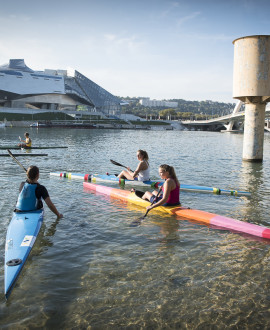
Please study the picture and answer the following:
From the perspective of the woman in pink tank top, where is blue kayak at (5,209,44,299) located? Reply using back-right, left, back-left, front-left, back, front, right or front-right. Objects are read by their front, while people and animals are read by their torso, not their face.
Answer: front-left

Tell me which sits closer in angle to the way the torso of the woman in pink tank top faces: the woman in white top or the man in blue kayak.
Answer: the man in blue kayak

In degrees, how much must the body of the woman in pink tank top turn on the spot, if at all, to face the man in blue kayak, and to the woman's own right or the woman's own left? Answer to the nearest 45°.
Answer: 0° — they already face them

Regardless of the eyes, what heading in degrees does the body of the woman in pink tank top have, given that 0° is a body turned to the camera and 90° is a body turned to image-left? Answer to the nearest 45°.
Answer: approximately 90°

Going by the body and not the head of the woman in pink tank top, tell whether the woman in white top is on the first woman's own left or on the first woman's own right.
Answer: on the first woman's own right

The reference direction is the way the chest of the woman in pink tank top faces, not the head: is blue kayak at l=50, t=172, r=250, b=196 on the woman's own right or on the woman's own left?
on the woman's own right
